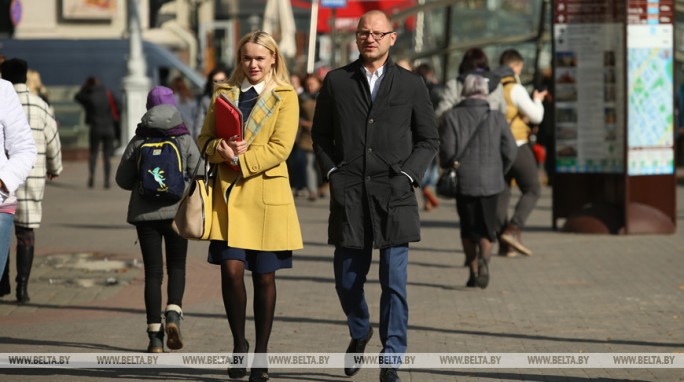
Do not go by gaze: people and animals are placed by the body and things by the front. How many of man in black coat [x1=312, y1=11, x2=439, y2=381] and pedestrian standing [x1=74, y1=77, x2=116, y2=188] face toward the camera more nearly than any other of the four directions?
1

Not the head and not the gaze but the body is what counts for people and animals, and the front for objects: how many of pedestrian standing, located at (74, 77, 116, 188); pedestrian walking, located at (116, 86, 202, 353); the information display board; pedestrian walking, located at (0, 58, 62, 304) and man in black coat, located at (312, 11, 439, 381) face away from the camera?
3

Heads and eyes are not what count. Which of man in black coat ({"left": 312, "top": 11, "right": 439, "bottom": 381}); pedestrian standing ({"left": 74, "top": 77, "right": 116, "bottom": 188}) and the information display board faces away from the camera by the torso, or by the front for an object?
the pedestrian standing

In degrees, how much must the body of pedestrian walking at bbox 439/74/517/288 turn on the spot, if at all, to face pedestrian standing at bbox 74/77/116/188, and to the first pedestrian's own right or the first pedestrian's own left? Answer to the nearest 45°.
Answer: approximately 45° to the first pedestrian's own left

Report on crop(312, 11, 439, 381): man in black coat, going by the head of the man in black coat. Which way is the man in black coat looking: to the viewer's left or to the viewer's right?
to the viewer's left

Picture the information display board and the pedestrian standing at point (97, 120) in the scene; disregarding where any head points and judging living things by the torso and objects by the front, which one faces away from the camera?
the pedestrian standing

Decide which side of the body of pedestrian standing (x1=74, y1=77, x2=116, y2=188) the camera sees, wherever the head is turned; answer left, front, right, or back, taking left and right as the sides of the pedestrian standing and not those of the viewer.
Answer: back

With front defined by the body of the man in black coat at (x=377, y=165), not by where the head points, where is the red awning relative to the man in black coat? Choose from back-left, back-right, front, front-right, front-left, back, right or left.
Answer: back

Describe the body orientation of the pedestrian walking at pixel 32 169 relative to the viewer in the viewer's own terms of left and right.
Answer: facing away from the viewer

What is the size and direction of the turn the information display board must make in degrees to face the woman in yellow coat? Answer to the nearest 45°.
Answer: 0° — it already faces them

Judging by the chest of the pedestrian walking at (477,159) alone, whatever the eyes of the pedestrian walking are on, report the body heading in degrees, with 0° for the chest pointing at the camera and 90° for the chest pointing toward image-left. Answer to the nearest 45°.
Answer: approximately 180°

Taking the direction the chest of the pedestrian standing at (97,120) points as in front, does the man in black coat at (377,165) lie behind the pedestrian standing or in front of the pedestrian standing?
behind

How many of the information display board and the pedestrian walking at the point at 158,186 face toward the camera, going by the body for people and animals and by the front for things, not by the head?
1
